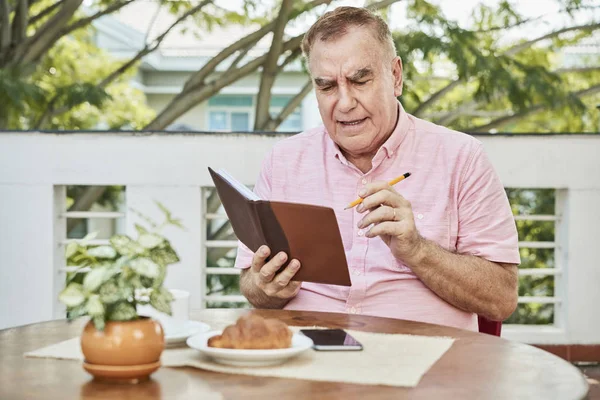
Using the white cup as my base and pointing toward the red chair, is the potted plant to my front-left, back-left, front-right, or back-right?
back-right

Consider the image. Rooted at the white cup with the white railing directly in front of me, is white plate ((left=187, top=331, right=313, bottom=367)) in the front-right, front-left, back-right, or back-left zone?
back-right

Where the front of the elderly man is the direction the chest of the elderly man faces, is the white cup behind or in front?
in front

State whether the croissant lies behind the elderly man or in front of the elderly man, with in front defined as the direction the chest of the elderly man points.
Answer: in front

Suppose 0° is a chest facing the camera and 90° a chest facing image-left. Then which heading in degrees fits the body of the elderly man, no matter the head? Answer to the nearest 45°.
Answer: approximately 45°

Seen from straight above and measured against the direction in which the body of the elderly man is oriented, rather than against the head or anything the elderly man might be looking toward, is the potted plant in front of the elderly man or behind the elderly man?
in front
